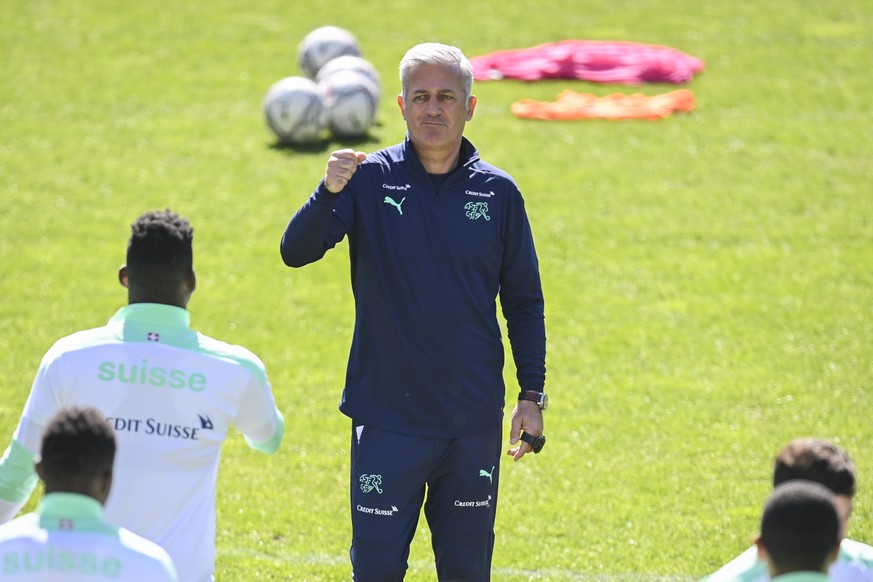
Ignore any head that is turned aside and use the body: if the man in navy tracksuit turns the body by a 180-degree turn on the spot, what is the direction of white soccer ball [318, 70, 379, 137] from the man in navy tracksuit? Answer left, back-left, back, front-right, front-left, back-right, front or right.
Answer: front

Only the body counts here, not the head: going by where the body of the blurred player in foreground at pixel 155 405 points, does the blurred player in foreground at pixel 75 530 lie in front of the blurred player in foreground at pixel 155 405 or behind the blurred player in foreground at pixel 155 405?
behind

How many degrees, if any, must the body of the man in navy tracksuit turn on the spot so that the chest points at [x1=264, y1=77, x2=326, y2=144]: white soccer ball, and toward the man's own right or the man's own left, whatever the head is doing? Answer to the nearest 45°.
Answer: approximately 180°

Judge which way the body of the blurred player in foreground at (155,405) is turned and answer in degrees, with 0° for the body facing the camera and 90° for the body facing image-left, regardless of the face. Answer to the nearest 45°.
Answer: approximately 180°

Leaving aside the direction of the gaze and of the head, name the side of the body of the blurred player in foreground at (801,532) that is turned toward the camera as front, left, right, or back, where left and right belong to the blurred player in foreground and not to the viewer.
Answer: back

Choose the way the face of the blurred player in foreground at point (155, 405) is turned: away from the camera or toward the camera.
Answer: away from the camera

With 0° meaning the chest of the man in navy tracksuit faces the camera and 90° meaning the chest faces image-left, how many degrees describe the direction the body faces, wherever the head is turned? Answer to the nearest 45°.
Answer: approximately 0°

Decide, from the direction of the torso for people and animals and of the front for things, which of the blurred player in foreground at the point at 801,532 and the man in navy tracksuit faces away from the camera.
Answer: the blurred player in foreground

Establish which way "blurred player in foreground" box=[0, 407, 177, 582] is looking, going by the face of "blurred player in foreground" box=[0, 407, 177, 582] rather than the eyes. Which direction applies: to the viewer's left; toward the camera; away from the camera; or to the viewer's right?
away from the camera

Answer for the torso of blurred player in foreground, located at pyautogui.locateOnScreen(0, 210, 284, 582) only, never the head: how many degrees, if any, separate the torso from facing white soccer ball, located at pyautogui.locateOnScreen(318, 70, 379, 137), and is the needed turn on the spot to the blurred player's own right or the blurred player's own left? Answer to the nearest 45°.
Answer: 0° — they already face it

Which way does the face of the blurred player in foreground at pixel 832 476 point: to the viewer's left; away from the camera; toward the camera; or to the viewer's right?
away from the camera
